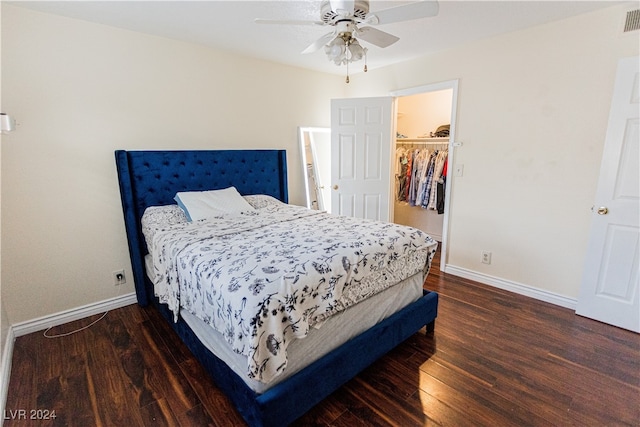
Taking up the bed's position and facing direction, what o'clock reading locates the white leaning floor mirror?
The white leaning floor mirror is roughly at 8 o'clock from the bed.

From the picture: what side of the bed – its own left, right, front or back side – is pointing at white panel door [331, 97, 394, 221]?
left

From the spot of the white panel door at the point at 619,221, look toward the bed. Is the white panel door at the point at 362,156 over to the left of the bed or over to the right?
right
